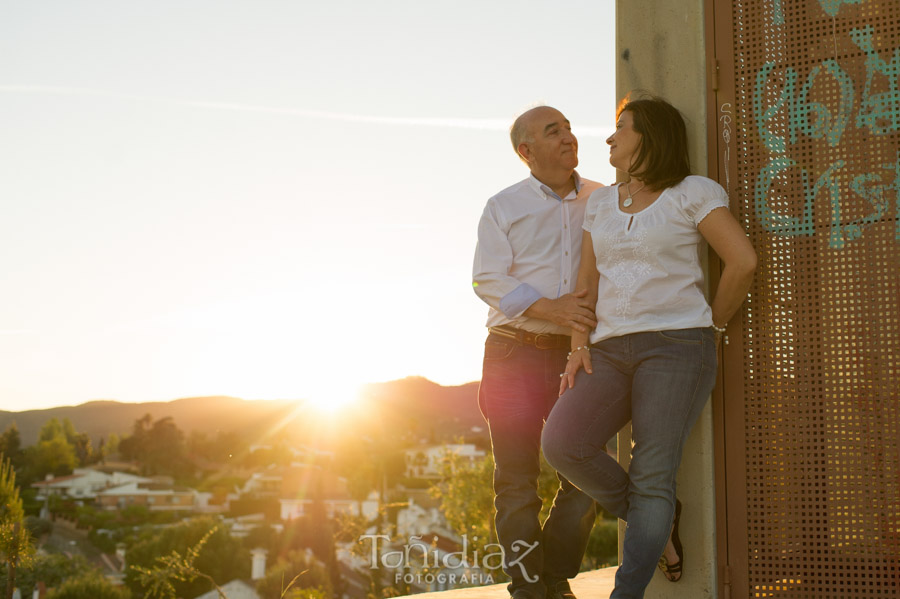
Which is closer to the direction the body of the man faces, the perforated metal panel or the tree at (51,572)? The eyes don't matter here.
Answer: the perforated metal panel

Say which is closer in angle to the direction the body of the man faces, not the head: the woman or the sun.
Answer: the woman

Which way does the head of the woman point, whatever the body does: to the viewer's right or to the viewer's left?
to the viewer's left

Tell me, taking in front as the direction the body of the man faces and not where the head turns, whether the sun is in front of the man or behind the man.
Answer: behind

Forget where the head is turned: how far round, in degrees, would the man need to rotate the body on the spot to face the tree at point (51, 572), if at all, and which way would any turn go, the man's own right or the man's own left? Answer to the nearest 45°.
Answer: approximately 180°

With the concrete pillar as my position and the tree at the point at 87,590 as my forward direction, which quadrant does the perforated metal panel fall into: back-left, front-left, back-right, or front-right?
back-right

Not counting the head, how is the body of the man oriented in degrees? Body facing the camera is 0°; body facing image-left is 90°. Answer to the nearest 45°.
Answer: approximately 315°

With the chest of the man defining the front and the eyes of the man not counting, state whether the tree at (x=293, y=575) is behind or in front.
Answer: behind

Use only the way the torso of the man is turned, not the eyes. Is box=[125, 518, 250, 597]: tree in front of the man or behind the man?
behind

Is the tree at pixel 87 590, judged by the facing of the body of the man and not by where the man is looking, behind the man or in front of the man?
behind

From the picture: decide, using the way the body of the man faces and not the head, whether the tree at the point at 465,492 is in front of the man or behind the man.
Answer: behind

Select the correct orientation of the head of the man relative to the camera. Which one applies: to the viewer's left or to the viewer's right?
to the viewer's right
